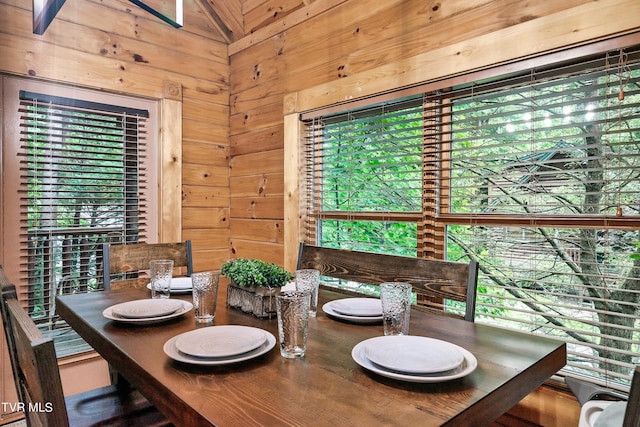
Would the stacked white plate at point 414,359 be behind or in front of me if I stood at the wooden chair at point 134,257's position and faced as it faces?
in front

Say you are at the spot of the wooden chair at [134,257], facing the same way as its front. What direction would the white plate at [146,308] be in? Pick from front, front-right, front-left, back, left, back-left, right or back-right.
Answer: front-right

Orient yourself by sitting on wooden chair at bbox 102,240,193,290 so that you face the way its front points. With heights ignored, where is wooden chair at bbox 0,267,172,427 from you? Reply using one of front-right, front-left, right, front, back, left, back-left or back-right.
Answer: front-right

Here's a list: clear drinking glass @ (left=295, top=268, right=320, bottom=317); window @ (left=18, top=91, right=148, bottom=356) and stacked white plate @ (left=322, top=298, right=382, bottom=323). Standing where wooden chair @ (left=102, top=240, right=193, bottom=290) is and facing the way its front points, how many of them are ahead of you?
2

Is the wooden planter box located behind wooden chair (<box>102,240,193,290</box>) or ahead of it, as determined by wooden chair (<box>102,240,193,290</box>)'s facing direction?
ahead

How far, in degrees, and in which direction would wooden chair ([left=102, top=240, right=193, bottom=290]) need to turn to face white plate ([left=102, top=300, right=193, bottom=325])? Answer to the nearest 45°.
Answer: approximately 45° to its right

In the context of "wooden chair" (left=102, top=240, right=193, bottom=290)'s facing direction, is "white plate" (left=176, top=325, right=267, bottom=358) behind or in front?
in front

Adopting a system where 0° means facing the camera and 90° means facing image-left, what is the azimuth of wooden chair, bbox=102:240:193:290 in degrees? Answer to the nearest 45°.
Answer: approximately 315°

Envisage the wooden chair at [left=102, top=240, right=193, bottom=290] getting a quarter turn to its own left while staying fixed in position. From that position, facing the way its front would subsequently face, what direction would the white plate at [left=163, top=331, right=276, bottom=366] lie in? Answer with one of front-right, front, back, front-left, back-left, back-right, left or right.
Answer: back-right
